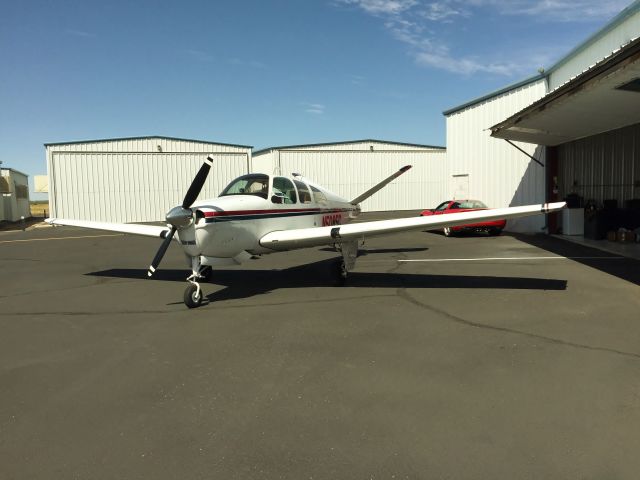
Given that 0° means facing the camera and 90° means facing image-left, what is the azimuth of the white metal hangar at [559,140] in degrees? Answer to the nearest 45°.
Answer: approximately 45°

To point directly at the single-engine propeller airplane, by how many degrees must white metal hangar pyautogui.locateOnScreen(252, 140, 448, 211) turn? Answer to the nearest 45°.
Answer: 0° — it already faces it

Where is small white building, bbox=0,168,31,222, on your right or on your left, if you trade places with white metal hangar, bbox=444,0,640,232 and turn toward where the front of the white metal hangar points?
on your right

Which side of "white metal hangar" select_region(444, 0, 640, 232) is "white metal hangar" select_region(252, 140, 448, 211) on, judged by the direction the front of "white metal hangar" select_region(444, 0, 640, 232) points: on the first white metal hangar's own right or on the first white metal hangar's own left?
on the first white metal hangar's own right

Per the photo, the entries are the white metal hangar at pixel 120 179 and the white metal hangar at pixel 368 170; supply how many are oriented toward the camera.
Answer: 2

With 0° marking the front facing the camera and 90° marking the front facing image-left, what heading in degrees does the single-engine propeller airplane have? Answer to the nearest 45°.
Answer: approximately 45°

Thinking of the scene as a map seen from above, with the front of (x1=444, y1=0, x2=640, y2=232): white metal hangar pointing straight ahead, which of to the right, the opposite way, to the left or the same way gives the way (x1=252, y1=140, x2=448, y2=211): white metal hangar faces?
to the left

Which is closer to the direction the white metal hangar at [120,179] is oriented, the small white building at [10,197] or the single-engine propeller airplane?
the single-engine propeller airplane

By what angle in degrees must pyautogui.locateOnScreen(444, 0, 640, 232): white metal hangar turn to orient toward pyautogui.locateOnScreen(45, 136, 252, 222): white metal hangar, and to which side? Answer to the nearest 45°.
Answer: approximately 45° to its right

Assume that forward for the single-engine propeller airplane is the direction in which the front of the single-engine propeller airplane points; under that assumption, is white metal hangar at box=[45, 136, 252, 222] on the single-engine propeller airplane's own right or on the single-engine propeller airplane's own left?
on the single-engine propeller airplane's own right

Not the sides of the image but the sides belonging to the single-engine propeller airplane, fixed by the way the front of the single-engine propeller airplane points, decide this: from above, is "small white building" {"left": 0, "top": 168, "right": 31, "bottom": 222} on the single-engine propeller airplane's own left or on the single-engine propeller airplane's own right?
on the single-engine propeller airplane's own right

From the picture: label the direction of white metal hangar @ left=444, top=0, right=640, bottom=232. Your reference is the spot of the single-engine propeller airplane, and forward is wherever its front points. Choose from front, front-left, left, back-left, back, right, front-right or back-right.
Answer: back
